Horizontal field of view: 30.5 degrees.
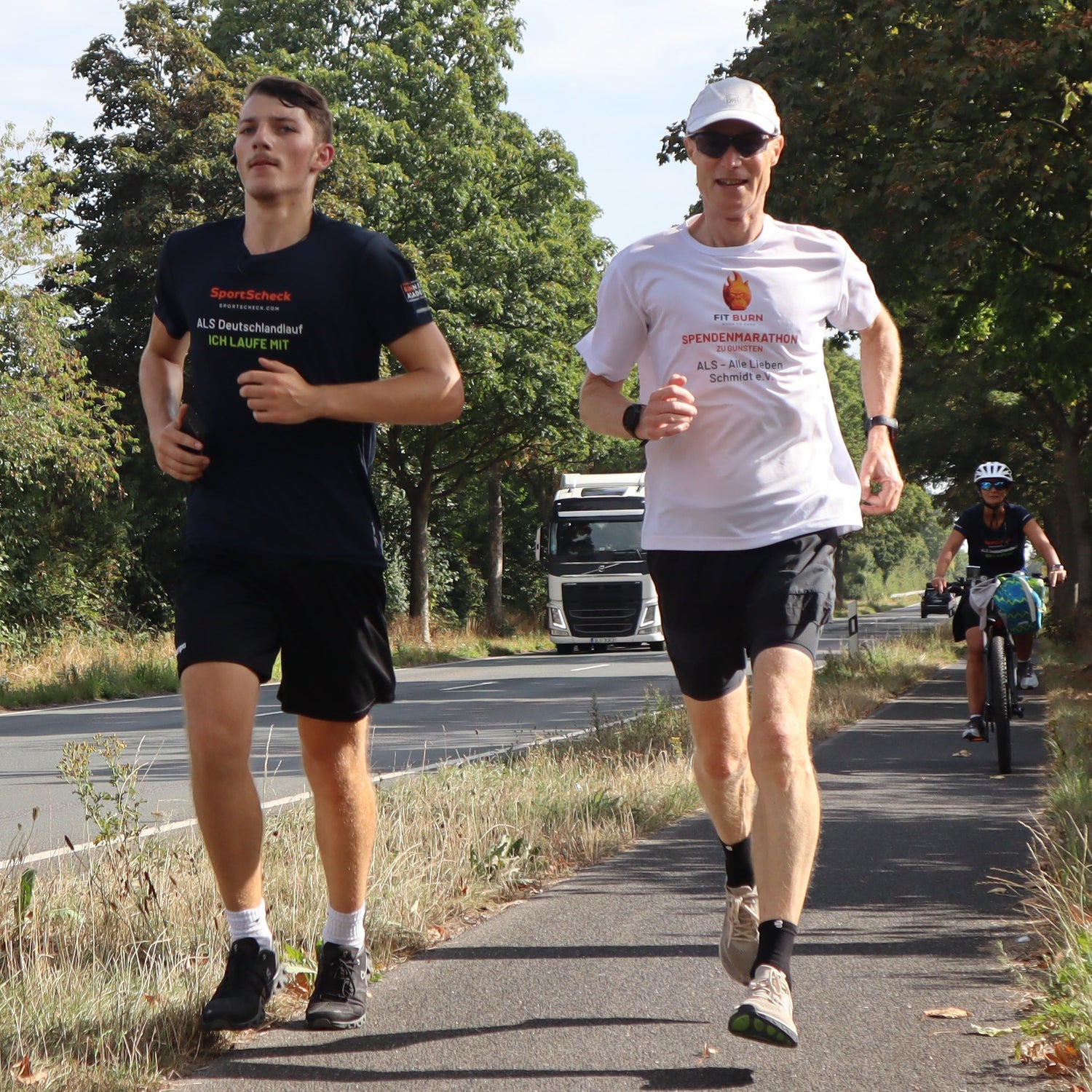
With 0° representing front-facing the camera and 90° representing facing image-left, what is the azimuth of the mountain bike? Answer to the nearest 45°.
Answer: approximately 0°

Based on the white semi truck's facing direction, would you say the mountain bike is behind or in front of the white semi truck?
in front

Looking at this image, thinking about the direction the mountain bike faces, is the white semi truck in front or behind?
behind

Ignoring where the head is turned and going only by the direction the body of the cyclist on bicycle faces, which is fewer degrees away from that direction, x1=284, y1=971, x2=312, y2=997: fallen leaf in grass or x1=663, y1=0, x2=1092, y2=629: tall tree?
the fallen leaf in grass

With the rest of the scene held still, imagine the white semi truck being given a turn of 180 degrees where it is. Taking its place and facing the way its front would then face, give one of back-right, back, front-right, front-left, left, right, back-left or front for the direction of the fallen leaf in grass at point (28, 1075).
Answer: back

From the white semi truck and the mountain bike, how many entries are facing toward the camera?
2

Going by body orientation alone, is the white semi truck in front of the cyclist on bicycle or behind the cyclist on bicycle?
behind

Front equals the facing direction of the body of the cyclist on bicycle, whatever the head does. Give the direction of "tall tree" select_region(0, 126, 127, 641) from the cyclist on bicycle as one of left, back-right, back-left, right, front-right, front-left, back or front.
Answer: back-right

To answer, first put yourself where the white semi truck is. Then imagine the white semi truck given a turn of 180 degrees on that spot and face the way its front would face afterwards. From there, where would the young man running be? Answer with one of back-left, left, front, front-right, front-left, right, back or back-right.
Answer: back

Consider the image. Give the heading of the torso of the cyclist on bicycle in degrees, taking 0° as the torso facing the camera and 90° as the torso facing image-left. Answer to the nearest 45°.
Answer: approximately 0°

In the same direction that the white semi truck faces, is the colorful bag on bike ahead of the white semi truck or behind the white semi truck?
ahead

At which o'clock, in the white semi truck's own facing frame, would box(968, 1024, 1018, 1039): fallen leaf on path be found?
The fallen leaf on path is roughly at 12 o'clock from the white semi truck.
